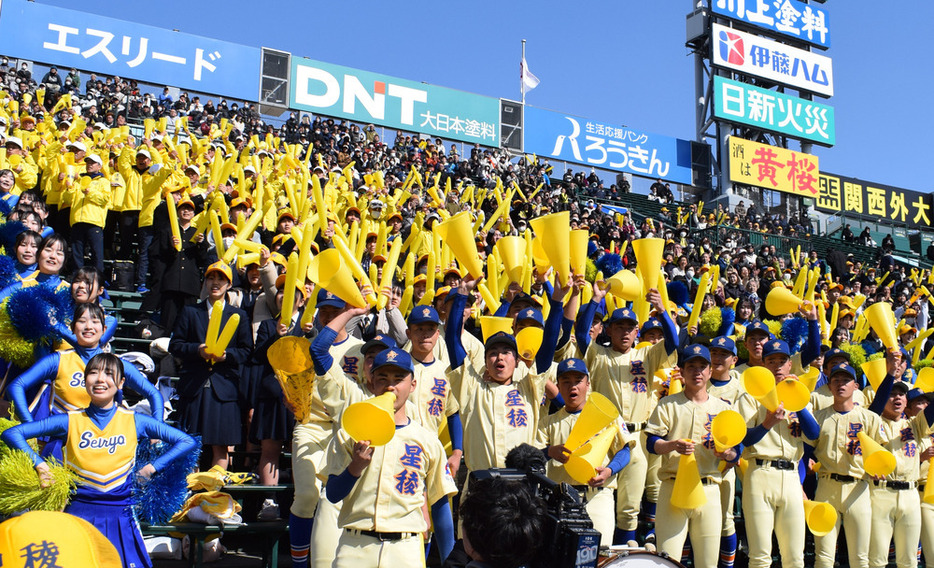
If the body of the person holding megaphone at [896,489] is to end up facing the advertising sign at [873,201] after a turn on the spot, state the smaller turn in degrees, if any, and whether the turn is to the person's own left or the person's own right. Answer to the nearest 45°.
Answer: approximately 180°

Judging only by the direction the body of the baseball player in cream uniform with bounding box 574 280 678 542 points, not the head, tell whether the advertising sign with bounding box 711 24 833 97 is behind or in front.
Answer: behind

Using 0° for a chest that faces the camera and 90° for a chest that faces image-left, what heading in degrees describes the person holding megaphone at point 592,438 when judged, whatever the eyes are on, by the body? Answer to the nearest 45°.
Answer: approximately 0°

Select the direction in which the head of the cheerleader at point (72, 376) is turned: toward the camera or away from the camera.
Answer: toward the camera

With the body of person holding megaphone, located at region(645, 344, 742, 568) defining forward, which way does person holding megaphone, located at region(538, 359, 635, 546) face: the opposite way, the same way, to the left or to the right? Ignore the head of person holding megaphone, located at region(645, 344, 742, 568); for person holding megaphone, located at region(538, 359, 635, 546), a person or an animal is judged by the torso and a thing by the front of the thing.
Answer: the same way

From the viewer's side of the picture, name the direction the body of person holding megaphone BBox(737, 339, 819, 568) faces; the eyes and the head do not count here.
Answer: toward the camera

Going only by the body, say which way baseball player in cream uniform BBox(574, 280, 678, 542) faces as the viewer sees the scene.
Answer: toward the camera

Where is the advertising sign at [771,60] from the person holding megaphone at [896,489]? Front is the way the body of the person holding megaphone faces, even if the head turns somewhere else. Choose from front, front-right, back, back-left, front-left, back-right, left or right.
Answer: back

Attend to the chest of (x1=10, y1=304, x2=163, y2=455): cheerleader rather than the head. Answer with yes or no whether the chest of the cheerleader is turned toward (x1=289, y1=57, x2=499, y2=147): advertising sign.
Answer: no

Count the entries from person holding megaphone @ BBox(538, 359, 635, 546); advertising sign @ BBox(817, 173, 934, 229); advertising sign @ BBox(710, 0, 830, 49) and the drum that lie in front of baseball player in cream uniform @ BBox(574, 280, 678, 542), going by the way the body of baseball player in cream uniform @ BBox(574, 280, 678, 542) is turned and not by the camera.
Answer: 2

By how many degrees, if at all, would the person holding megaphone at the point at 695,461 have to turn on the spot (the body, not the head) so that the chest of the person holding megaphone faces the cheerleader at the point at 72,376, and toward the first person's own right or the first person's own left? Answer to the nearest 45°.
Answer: approximately 45° to the first person's own right

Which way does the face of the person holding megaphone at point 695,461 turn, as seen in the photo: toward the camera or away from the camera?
toward the camera

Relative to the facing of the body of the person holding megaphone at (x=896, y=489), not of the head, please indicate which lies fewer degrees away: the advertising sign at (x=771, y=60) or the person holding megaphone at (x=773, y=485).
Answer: the person holding megaphone

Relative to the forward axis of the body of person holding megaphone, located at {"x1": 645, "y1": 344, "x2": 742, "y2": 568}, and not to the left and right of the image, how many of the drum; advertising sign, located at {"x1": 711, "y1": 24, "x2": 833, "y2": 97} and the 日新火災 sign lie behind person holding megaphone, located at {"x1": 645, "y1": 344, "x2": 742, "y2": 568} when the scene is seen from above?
2

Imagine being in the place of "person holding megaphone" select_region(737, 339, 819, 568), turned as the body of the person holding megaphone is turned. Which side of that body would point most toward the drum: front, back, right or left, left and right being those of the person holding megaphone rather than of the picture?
front

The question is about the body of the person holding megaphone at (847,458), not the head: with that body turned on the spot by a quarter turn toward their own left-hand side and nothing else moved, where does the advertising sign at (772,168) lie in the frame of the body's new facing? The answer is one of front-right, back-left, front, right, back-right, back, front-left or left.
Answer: left

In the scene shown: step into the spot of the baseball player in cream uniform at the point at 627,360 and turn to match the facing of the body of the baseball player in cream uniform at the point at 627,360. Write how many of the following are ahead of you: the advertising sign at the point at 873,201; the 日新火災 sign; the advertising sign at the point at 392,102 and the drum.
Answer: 1

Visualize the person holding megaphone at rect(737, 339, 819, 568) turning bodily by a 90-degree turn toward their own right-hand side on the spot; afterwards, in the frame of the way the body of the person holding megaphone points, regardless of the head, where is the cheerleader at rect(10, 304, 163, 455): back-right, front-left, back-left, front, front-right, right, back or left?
front-left

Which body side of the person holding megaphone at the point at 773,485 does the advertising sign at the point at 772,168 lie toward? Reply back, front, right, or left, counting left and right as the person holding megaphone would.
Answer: back

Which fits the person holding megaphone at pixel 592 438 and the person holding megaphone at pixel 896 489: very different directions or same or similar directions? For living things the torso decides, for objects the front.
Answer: same or similar directions

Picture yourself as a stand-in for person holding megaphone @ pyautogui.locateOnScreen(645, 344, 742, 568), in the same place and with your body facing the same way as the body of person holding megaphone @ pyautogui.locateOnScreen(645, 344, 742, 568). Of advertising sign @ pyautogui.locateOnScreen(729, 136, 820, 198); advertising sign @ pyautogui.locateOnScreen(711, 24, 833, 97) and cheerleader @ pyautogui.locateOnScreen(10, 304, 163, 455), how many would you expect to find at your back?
2
